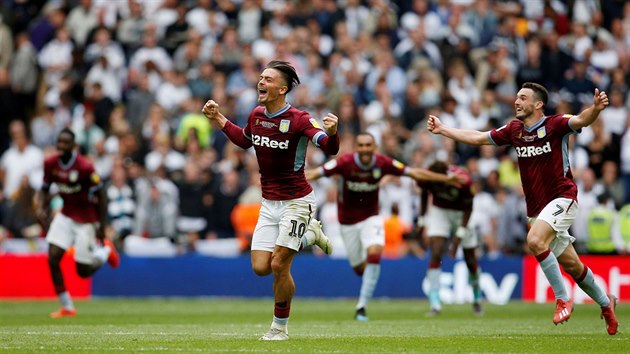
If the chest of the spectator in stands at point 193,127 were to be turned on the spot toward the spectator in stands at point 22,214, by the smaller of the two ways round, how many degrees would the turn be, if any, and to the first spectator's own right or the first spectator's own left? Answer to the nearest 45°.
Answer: approximately 90° to the first spectator's own right

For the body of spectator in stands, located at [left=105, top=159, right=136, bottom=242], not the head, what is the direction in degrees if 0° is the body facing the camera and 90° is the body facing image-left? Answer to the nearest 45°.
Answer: approximately 0°

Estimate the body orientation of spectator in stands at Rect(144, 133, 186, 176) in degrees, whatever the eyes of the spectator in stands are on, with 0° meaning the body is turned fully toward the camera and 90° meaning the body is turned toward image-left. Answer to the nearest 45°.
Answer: approximately 0°
